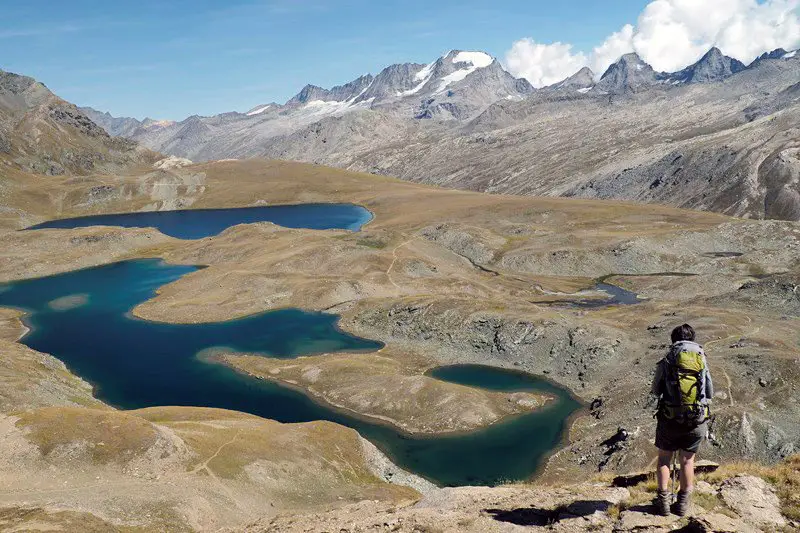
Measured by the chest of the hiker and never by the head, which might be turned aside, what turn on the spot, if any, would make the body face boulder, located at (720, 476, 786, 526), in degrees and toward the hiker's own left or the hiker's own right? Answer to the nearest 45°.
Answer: approximately 45° to the hiker's own right

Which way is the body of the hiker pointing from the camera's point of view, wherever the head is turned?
away from the camera
